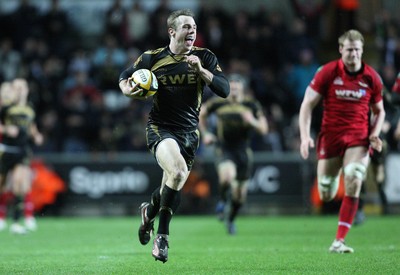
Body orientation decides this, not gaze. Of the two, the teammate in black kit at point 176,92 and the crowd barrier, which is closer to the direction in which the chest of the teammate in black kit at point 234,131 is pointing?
the teammate in black kit

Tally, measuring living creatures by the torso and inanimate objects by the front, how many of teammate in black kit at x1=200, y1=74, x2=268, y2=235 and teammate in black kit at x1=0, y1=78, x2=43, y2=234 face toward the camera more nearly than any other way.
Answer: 2

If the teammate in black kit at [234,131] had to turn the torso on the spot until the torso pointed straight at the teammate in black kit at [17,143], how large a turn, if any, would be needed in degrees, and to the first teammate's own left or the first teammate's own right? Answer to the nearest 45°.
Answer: approximately 90° to the first teammate's own right

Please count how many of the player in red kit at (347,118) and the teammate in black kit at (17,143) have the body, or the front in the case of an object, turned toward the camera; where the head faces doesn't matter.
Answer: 2

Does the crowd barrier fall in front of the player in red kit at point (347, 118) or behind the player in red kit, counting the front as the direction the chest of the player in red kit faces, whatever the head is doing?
behind

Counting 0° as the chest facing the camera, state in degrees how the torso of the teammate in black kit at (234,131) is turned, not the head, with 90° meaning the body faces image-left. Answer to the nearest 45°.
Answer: approximately 0°

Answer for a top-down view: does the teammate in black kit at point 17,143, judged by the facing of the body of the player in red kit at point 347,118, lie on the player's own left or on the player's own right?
on the player's own right

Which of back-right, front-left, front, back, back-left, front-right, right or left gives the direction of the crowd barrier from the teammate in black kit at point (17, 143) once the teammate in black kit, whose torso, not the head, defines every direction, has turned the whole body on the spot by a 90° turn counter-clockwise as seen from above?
front-left

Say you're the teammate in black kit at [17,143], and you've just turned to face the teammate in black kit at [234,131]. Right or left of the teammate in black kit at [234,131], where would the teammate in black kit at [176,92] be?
right

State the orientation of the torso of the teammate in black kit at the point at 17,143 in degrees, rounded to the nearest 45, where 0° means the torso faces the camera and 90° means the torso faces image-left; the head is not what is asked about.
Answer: approximately 0°

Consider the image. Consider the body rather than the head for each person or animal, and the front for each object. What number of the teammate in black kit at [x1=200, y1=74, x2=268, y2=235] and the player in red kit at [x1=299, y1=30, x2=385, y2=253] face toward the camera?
2
